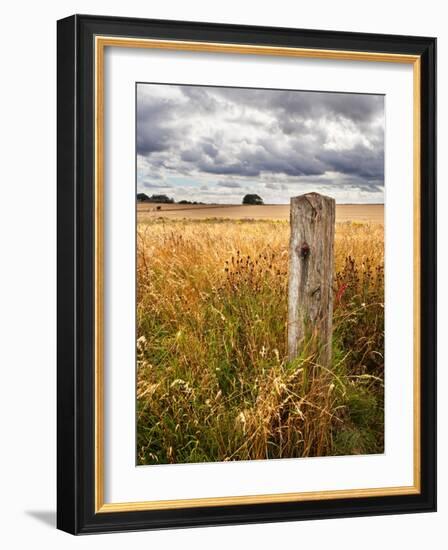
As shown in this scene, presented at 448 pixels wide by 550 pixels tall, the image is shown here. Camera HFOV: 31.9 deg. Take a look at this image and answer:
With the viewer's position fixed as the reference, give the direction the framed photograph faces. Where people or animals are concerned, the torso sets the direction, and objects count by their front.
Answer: facing the viewer and to the right of the viewer
